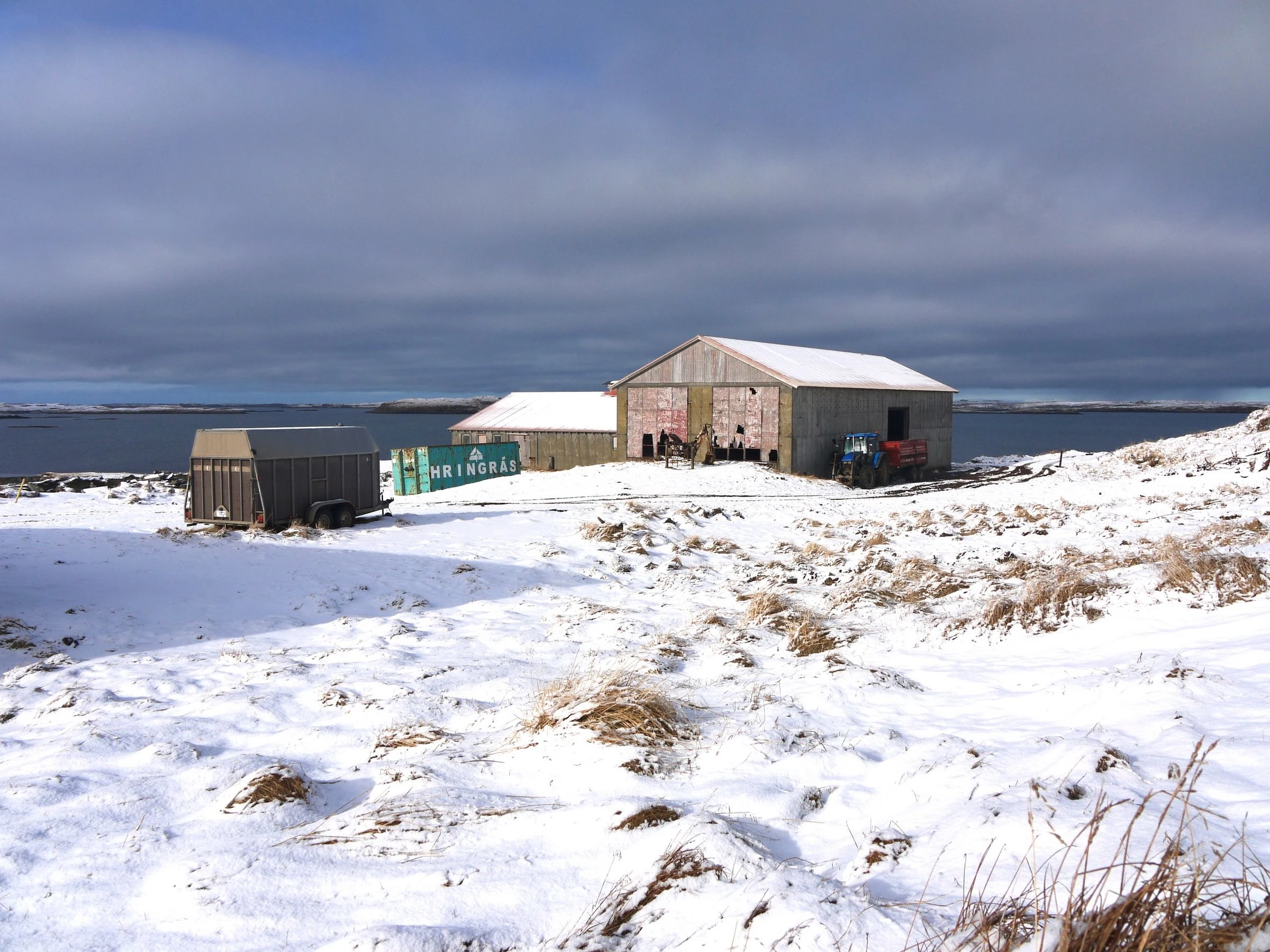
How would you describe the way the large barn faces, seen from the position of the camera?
facing the viewer and to the left of the viewer

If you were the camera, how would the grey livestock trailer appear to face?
facing away from the viewer and to the right of the viewer

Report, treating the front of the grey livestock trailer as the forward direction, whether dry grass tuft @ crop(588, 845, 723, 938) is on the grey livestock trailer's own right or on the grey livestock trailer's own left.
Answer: on the grey livestock trailer's own right

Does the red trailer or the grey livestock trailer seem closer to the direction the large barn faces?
the grey livestock trailer

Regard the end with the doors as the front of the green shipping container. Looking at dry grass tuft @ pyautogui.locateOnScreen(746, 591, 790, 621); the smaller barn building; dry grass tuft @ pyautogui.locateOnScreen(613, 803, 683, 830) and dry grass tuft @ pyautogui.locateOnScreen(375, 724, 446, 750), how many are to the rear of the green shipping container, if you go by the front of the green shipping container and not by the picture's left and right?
1

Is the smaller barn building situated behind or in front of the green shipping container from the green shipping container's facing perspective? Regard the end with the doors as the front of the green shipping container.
behind

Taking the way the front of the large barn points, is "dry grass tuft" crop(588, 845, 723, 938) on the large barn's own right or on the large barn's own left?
on the large barn's own left

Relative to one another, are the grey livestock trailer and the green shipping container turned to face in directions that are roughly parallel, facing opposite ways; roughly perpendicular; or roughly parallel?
roughly parallel, facing opposite ways

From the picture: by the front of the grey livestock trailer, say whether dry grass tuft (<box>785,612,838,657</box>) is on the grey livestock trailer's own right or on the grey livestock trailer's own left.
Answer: on the grey livestock trailer's own right
